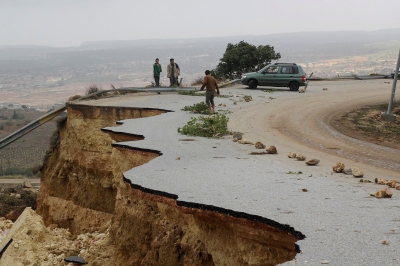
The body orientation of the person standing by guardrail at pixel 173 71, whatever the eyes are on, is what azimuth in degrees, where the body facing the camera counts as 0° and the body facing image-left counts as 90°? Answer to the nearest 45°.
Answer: approximately 0°

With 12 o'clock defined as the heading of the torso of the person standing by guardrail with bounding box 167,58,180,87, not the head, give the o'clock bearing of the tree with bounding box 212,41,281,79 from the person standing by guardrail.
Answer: The tree is roughly at 7 o'clock from the person standing by guardrail.

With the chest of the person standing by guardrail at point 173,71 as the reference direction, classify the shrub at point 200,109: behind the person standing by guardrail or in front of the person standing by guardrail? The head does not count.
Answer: in front

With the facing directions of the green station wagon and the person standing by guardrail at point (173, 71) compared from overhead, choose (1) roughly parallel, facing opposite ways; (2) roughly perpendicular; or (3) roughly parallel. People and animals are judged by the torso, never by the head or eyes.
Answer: roughly perpendicular

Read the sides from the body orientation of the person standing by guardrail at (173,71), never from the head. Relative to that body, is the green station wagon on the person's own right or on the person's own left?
on the person's own left

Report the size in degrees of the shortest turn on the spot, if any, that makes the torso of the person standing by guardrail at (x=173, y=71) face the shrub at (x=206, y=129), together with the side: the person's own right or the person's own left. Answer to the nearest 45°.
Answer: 0° — they already face it
